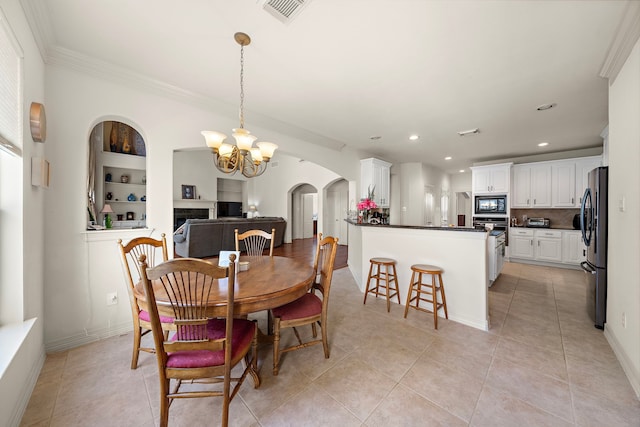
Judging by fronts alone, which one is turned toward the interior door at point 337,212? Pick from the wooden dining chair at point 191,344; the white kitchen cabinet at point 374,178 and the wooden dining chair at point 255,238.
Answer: the wooden dining chair at point 191,344

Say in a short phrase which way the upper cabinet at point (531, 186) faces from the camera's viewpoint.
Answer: facing the viewer

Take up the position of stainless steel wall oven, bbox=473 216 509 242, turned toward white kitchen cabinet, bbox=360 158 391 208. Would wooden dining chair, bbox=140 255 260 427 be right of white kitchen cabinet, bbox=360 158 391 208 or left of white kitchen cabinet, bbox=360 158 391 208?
left

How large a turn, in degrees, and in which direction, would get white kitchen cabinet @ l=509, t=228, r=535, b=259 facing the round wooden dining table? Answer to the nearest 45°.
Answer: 0° — it already faces it

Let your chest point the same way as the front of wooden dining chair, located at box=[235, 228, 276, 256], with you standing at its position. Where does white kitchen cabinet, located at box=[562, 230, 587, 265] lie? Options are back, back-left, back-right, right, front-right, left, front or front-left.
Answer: left

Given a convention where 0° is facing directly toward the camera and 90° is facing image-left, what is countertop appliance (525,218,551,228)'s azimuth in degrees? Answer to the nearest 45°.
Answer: approximately 0°

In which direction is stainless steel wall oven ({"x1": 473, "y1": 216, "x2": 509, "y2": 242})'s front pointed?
toward the camera

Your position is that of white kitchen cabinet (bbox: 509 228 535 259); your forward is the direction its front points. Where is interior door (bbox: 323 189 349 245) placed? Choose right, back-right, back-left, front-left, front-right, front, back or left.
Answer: right

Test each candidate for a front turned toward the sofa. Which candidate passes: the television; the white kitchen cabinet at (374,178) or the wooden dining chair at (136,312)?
the television

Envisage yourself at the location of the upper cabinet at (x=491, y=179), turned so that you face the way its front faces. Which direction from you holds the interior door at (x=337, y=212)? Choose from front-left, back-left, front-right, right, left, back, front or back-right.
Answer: right

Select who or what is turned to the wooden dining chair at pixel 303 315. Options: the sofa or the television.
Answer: the television

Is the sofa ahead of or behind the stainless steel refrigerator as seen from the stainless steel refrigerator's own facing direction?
ahead

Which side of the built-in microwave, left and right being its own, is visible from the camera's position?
front

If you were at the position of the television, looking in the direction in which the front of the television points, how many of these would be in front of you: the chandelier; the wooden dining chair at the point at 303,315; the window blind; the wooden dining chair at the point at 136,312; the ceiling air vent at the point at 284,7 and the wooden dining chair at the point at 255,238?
6

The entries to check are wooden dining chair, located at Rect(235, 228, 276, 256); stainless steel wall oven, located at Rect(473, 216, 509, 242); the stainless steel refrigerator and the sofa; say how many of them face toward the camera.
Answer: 2

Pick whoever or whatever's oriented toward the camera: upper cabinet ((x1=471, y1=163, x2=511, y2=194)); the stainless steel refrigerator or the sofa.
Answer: the upper cabinet

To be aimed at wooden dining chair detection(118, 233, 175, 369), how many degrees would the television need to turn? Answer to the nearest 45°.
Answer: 0° — it already faces it

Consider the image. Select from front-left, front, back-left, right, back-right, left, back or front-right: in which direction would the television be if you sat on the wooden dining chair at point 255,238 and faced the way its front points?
back
